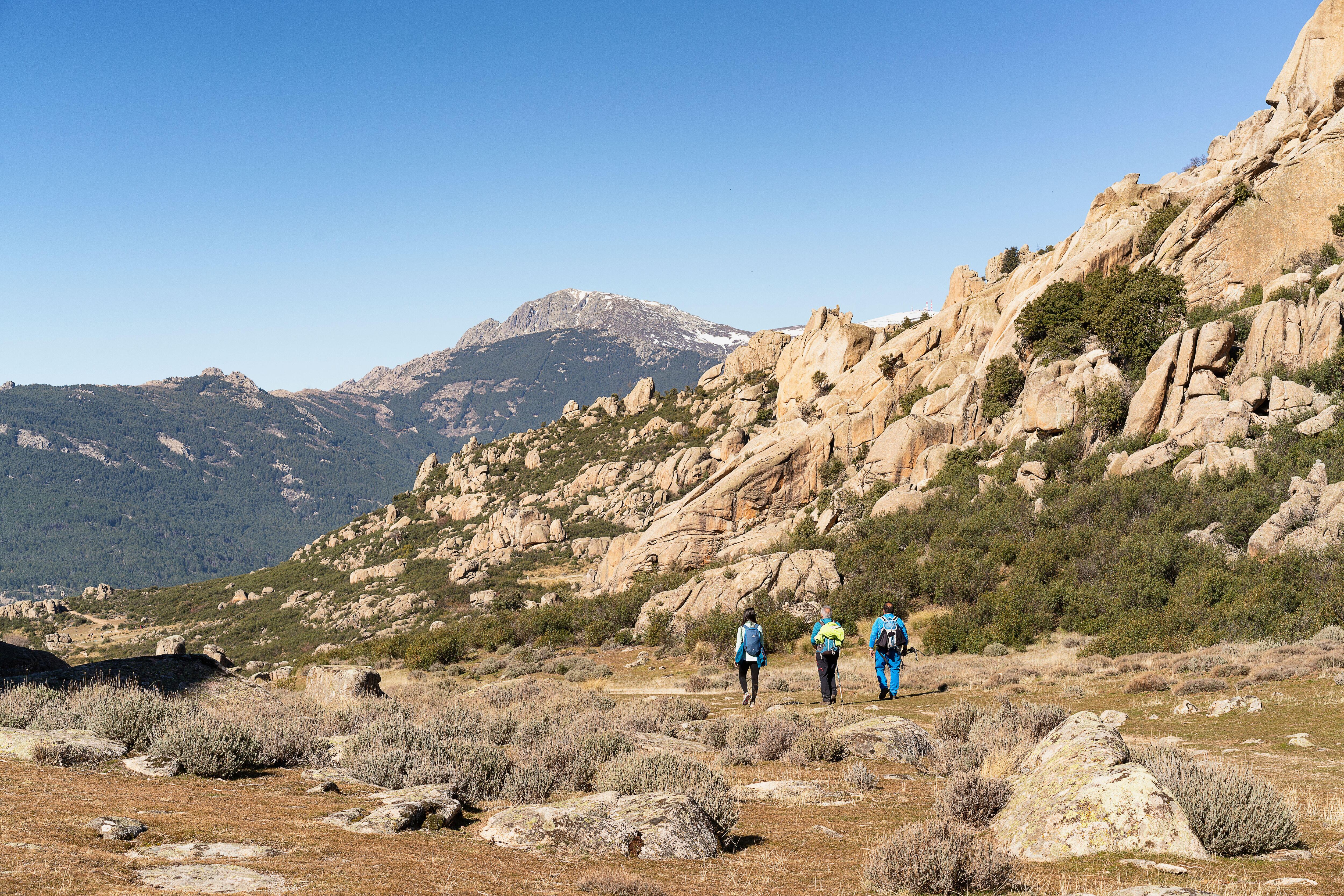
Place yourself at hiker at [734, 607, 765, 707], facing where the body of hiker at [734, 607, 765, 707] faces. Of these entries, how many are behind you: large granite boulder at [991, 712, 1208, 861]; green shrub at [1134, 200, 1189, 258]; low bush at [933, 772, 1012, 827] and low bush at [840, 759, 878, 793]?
3

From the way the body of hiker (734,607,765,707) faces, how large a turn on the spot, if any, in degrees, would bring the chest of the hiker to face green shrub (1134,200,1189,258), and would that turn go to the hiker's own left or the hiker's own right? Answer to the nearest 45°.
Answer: approximately 45° to the hiker's own right

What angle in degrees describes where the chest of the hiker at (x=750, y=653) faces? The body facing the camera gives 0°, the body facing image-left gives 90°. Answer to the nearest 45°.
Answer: approximately 180°

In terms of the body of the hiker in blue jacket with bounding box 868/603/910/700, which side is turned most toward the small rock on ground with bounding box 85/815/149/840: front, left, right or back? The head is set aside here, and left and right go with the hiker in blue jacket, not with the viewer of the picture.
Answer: back

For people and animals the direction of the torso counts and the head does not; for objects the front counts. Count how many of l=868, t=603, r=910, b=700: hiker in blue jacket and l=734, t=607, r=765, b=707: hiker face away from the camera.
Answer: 2

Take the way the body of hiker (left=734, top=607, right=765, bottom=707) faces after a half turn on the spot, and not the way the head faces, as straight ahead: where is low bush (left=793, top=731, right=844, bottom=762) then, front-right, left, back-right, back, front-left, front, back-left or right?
front

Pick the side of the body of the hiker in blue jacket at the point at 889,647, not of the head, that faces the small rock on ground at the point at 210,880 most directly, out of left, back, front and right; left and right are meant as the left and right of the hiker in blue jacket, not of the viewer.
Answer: back

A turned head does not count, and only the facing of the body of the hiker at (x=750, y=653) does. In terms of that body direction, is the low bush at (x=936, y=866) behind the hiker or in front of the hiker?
behind

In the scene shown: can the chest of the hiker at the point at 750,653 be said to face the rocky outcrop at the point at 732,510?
yes

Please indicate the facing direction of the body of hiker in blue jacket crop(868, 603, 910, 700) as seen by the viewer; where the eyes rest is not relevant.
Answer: away from the camera

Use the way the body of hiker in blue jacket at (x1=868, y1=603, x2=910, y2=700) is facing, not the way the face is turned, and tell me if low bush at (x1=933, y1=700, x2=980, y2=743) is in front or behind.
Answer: behind

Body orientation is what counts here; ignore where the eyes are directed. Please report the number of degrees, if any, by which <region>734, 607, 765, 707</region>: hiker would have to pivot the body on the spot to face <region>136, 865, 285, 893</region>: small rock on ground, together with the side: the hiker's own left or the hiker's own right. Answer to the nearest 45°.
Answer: approximately 180°
